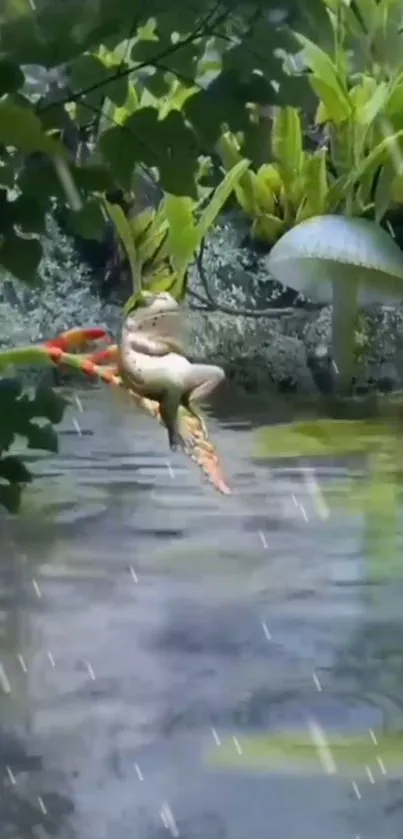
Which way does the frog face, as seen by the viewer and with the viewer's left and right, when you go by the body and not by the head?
facing the viewer and to the right of the viewer
